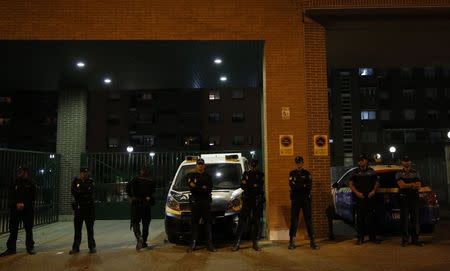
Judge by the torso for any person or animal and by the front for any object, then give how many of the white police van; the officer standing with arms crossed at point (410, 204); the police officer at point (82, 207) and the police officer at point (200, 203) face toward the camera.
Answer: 4

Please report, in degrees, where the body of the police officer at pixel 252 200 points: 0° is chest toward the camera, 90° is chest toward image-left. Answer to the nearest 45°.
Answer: approximately 0°

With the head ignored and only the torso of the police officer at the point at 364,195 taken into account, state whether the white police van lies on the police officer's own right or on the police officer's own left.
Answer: on the police officer's own right

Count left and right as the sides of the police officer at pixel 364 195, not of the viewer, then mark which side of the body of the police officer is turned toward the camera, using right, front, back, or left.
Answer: front

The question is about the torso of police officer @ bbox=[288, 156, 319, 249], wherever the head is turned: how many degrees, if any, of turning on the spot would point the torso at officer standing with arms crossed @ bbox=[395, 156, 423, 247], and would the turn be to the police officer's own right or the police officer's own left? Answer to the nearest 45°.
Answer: approximately 90° to the police officer's own left

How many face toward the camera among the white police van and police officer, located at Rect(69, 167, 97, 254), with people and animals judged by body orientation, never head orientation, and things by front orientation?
2
